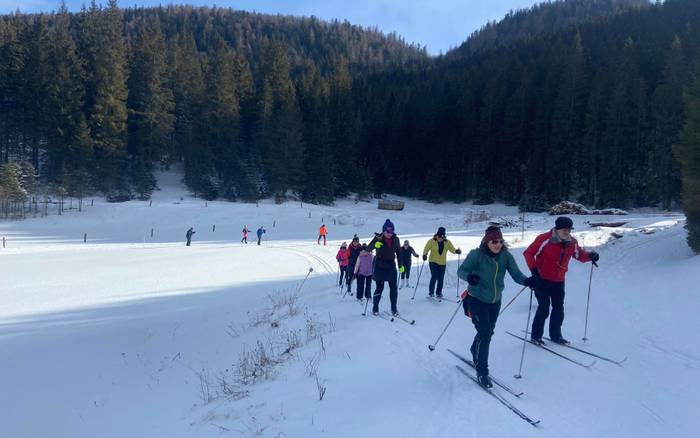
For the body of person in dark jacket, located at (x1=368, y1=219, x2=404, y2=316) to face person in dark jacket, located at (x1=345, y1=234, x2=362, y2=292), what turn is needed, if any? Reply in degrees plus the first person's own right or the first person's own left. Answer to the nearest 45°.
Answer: approximately 180°

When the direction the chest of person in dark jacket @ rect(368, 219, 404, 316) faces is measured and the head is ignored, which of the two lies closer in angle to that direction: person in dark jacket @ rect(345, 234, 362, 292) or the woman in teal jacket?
the woman in teal jacket

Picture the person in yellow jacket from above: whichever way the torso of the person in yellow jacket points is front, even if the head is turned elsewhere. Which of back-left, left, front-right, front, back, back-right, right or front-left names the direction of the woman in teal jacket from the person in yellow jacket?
front

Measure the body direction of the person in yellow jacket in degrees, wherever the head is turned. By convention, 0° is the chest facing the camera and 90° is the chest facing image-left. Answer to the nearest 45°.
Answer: approximately 0°

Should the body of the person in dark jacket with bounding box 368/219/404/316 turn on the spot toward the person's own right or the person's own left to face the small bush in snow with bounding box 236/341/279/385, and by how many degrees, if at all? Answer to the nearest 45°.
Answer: approximately 45° to the person's own right

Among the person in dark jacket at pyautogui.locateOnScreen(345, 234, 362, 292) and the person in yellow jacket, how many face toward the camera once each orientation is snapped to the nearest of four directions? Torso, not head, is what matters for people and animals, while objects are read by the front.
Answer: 2

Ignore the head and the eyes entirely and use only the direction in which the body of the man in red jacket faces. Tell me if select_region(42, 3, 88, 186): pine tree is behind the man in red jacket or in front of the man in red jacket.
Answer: behind

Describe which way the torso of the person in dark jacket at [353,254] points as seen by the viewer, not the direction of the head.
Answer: toward the camera

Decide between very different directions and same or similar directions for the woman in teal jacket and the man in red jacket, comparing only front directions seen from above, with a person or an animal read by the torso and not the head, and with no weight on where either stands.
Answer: same or similar directions

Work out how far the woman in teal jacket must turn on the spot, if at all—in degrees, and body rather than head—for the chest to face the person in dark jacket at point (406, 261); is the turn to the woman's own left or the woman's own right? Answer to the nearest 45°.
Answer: approximately 135° to the woman's own left

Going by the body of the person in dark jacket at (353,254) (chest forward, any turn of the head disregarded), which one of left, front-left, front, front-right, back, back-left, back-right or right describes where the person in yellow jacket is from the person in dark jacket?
front-left

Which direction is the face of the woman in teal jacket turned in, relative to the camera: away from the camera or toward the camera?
toward the camera

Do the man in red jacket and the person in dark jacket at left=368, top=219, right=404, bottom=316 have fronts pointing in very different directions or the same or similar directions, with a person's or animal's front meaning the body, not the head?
same or similar directions

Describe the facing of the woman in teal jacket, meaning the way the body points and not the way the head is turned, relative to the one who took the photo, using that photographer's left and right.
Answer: facing the viewer and to the right of the viewer

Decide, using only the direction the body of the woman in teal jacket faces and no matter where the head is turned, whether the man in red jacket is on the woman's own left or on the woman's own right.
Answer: on the woman's own left

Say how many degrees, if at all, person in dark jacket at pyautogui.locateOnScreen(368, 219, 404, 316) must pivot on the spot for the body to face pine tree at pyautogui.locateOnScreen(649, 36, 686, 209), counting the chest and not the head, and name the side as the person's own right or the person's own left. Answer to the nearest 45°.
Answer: approximately 135° to the person's own left

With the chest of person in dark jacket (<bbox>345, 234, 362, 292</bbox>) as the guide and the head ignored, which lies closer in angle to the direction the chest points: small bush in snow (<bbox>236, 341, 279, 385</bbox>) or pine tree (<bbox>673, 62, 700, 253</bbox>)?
the small bush in snow

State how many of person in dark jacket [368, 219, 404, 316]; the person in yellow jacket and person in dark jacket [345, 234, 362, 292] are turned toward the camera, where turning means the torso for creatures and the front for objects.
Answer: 3
